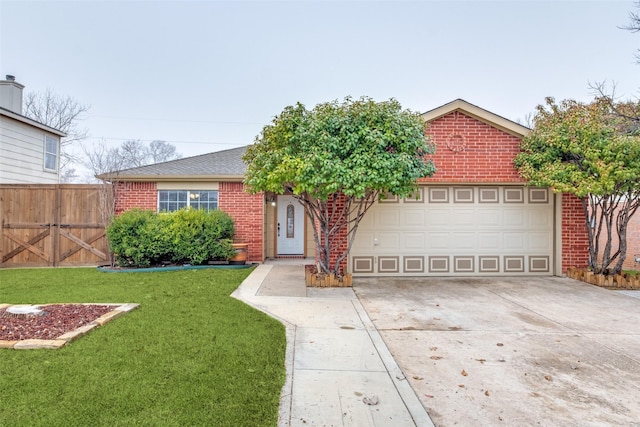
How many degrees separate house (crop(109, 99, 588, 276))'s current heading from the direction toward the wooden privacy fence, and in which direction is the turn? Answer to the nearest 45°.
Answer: approximately 90° to its right

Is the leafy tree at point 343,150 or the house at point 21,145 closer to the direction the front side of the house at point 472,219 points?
the leafy tree

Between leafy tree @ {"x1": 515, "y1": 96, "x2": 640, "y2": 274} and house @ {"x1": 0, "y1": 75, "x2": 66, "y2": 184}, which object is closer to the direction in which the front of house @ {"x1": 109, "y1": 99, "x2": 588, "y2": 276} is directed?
the leafy tree

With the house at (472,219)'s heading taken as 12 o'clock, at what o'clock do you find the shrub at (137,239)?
The shrub is roughly at 3 o'clock from the house.

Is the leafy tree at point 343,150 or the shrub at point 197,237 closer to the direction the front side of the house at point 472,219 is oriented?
the leafy tree

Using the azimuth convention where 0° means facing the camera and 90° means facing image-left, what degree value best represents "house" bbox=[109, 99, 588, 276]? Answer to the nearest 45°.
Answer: approximately 0°

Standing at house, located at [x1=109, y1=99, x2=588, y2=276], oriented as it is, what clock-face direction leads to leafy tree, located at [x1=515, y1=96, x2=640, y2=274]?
The leafy tree is roughly at 10 o'clock from the house.

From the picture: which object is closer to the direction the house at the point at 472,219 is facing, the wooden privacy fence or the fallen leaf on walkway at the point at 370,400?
the fallen leaf on walkway

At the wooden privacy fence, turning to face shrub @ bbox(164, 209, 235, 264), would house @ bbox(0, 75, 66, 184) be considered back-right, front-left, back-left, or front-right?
back-left

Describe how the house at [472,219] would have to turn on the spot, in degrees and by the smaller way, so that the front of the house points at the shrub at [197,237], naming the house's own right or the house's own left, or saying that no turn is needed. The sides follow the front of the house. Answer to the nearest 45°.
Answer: approximately 90° to the house's own right
